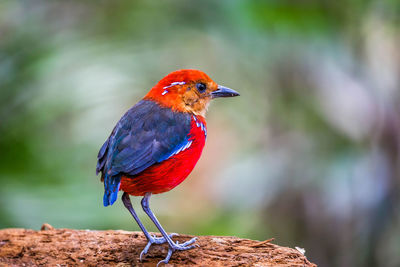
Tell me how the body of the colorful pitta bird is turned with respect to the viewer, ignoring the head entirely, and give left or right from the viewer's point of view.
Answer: facing to the right of the viewer
